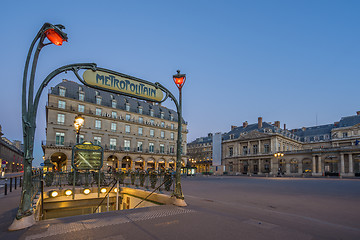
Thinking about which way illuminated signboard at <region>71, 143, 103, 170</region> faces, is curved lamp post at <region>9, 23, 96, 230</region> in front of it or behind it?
in front

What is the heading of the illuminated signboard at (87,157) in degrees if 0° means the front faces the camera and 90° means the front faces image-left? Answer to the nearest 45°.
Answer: approximately 0°
